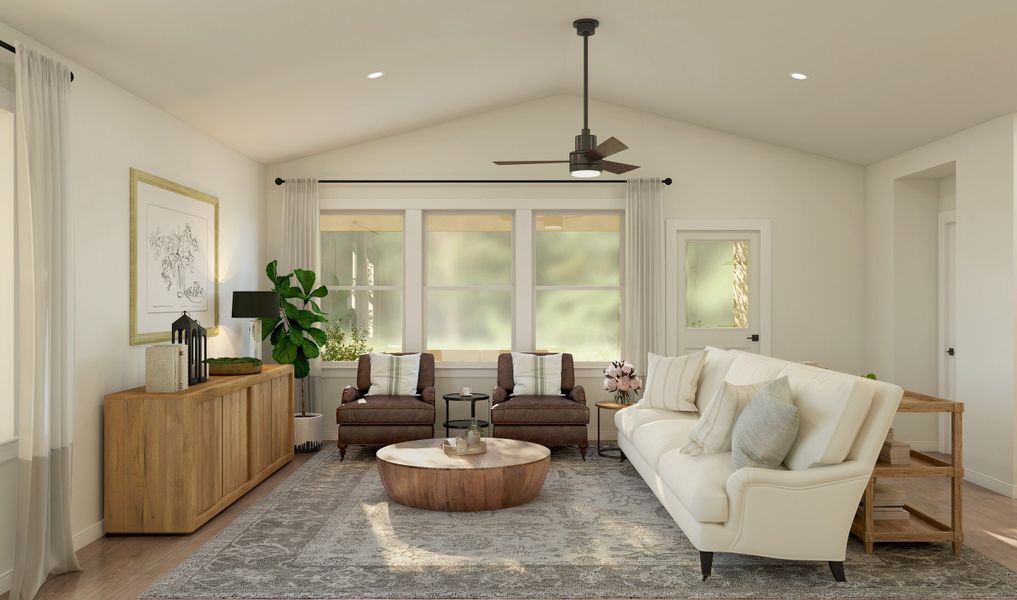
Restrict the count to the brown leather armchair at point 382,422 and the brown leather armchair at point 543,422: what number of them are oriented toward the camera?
2

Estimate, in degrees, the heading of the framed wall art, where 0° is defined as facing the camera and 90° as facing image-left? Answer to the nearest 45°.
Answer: approximately 315°

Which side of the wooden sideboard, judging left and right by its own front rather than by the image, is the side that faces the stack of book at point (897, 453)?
front

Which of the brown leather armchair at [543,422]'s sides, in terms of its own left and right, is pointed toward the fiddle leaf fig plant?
right

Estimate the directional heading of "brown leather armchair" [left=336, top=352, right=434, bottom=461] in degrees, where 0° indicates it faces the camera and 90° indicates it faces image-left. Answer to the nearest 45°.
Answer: approximately 0°

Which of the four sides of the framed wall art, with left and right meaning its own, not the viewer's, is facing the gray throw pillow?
front

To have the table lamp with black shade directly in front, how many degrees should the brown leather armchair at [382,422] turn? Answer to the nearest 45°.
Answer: approximately 90° to its right

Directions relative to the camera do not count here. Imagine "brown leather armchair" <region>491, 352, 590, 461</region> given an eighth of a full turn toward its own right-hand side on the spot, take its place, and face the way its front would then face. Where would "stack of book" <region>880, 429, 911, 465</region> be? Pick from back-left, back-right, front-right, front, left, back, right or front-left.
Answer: left

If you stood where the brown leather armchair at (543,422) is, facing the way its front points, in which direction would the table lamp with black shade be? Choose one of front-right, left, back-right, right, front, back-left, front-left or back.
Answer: right

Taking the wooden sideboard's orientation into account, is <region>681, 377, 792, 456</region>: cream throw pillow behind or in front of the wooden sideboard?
in front

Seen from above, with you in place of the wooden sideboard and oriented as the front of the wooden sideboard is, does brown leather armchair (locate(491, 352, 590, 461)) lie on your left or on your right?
on your left

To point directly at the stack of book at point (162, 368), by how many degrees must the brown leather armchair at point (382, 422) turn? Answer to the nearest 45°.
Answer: approximately 45° to its right

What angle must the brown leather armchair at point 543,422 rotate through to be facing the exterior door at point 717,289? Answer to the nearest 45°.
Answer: approximately 135° to its left

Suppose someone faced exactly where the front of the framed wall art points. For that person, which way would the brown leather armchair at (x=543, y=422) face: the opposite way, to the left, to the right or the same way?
to the right

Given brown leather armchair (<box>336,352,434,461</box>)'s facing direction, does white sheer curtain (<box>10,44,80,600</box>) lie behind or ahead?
ahead

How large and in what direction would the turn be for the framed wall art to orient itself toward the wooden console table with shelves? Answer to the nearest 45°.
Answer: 0° — it already faces it

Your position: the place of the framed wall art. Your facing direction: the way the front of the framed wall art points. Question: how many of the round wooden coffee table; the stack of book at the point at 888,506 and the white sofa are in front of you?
3
